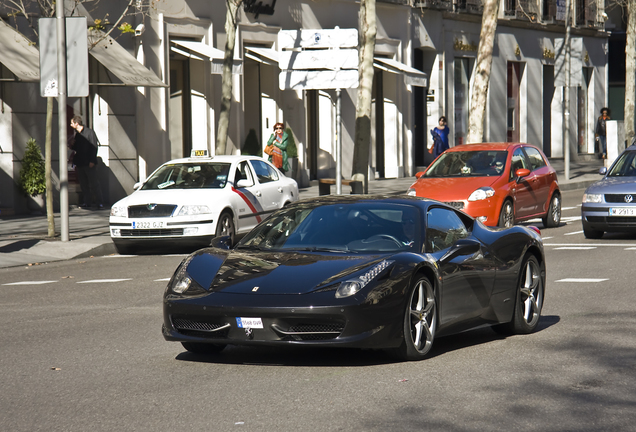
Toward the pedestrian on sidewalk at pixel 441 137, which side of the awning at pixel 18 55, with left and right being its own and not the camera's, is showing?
left

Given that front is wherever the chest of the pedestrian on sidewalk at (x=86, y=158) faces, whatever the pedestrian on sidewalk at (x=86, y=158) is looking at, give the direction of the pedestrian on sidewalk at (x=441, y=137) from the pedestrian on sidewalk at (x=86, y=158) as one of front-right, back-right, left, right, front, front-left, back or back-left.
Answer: back-right

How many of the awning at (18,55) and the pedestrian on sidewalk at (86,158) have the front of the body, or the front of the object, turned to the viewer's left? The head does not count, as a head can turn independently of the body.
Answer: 1

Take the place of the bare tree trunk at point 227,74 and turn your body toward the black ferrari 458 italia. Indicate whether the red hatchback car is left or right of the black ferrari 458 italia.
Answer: left

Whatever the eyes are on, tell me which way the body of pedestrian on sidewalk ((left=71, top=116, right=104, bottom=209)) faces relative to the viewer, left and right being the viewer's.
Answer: facing to the left of the viewer
